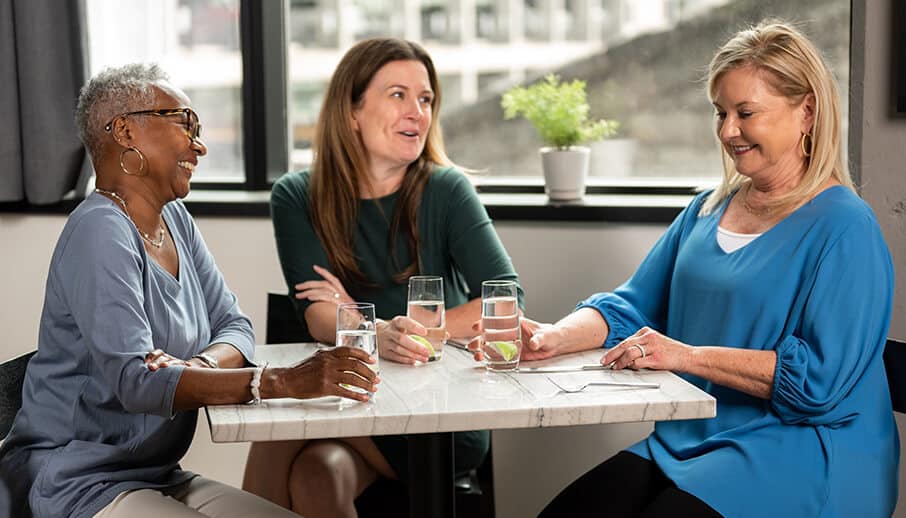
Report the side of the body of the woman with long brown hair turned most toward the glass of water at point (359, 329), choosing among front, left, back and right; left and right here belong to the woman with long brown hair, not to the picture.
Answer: front

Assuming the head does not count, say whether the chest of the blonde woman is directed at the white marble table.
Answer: yes

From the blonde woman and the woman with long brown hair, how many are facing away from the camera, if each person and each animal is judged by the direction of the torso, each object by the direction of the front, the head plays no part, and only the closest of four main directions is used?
0

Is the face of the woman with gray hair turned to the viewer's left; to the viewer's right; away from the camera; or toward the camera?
to the viewer's right

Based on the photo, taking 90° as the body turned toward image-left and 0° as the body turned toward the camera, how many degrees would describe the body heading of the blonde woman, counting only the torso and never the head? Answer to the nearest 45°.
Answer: approximately 45°

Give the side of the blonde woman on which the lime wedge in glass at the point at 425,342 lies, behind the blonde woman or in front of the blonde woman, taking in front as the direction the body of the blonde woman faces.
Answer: in front

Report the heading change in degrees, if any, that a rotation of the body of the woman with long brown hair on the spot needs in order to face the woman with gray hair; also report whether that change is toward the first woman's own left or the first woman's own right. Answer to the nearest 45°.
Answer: approximately 45° to the first woman's own right

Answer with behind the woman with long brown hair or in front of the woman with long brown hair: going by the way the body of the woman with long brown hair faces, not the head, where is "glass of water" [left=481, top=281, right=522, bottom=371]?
in front

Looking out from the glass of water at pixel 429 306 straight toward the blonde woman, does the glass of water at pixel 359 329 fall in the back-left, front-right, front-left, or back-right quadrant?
back-right

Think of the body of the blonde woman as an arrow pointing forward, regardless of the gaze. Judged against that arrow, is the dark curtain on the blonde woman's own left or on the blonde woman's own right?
on the blonde woman's own right

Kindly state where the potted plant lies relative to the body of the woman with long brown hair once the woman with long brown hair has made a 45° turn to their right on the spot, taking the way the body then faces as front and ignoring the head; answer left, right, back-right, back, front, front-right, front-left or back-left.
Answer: back

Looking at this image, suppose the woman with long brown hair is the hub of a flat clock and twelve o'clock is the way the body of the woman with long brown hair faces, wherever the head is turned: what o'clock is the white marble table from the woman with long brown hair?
The white marble table is roughly at 12 o'clock from the woman with long brown hair.

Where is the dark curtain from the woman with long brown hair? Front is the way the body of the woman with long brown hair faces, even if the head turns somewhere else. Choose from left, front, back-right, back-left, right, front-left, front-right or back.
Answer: back-right
